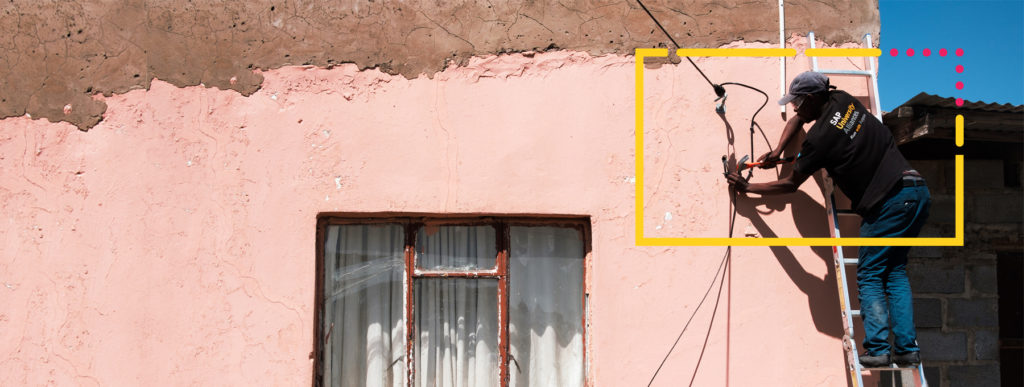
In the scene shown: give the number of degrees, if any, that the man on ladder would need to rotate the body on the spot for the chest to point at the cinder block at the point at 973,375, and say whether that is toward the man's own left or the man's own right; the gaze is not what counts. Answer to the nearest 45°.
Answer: approximately 45° to the man's own right

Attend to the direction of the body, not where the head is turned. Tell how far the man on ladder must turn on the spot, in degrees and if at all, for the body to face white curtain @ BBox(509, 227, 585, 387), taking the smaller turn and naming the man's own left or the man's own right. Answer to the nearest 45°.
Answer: approximately 45° to the man's own left

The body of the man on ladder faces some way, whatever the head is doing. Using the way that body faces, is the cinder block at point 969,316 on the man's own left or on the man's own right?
on the man's own right

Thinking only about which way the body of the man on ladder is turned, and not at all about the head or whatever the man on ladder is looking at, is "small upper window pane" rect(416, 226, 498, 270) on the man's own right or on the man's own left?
on the man's own left

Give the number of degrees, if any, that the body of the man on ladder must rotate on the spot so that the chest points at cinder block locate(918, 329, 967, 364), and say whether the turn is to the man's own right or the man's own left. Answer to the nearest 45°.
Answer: approximately 45° to the man's own right

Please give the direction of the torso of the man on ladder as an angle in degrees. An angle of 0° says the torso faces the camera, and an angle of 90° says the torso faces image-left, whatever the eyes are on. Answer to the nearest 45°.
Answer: approximately 135°

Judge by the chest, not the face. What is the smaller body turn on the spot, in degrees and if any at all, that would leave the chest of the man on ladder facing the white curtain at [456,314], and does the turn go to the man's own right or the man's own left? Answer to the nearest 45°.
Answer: approximately 45° to the man's own left

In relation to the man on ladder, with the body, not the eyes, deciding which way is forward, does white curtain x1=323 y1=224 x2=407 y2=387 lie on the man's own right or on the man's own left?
on the man's own left

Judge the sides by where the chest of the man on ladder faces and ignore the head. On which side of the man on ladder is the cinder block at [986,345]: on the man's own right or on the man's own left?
on the man's own right

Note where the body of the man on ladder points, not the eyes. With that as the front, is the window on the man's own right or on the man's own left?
on the man's own left

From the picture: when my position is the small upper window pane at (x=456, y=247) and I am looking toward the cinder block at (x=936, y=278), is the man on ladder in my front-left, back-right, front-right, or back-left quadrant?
front-right

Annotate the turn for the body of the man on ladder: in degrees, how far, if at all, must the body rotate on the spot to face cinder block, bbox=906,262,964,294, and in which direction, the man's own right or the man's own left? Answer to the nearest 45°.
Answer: approximately 45° to the man's own right

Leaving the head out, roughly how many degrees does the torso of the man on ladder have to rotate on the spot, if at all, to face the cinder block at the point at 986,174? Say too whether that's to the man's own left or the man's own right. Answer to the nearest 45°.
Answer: approximately 45° to the man's own right
